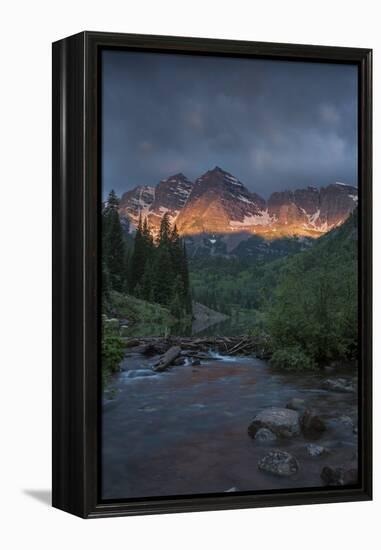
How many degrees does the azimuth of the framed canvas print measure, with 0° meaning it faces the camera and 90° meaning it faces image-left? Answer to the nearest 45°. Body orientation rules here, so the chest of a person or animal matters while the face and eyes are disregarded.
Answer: approximately 315°
